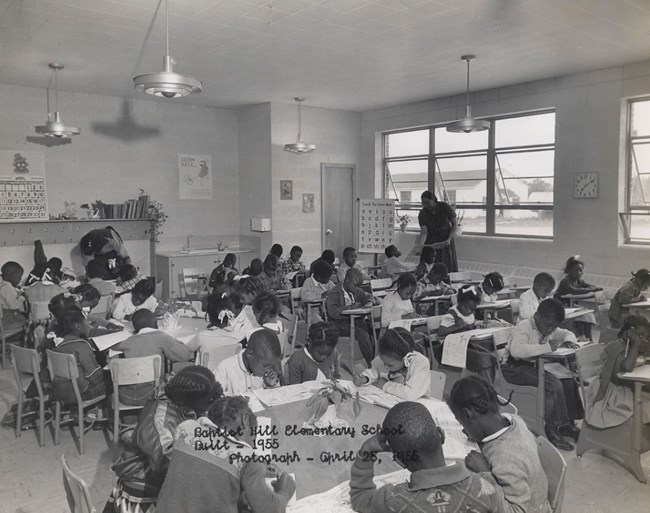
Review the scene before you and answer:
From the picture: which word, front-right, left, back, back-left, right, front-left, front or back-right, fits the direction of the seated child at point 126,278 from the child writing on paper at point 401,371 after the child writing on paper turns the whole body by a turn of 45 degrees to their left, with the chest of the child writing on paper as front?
back-right

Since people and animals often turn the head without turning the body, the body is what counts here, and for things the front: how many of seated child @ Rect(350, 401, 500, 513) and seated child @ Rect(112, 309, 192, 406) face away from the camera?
2

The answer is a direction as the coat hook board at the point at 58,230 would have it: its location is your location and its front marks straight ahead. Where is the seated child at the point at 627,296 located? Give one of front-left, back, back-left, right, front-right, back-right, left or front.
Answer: front-left

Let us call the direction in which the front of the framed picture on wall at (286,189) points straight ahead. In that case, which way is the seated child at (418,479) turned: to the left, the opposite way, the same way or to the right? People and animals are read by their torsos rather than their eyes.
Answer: the opposite way

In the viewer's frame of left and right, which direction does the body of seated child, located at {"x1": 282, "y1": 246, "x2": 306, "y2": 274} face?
facing the viewer and to the right of the viewer

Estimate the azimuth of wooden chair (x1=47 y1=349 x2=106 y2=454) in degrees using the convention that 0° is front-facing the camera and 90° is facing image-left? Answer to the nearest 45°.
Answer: approximately 225°

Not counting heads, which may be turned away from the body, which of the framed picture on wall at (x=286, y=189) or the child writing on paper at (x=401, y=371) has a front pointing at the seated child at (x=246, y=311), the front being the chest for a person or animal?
the framed picture on wall

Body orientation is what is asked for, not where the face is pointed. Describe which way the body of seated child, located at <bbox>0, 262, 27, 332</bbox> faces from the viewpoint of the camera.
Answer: to the viewer's right

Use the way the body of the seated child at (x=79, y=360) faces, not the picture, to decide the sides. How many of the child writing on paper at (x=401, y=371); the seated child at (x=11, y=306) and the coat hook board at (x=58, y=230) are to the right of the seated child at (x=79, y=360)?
1

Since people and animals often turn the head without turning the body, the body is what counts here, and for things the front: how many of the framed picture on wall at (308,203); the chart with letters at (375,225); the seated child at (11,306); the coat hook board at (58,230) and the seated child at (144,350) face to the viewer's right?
1

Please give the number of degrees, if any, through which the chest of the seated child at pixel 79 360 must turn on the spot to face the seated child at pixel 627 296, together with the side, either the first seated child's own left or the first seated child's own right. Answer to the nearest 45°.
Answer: approximately 45° to the first seated child's own right

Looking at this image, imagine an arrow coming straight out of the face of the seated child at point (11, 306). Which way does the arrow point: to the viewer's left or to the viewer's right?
to the viewer's right

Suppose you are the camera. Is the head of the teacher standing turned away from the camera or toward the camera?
toward the camera

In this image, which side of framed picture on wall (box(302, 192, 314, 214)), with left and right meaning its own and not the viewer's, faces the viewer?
front

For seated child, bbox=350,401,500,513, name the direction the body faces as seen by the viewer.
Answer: away from the camera

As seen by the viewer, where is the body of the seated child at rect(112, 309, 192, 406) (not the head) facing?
away from the camera

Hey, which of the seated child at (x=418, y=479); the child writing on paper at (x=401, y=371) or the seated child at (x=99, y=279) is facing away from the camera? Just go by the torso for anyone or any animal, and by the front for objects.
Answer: the seated child at (x=418, y=479)

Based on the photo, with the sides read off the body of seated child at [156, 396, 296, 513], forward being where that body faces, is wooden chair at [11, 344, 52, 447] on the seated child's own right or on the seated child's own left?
on the seated child's own left

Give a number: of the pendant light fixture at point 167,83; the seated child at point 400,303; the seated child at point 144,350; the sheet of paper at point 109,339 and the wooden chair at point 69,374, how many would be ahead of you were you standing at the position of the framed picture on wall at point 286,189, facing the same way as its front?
5

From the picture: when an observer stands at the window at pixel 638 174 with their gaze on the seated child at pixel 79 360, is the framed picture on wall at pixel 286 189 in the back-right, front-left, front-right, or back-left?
front-right
